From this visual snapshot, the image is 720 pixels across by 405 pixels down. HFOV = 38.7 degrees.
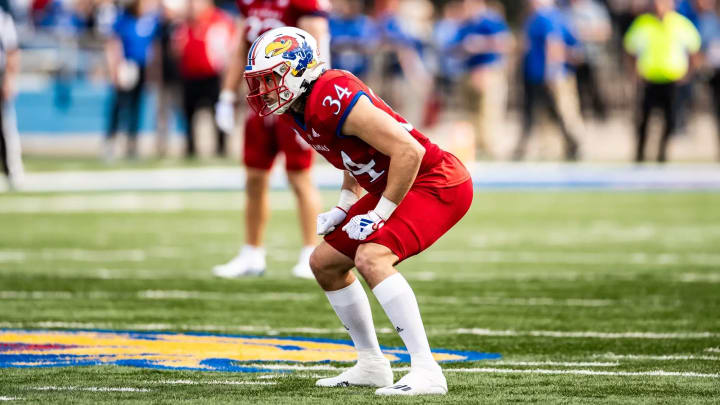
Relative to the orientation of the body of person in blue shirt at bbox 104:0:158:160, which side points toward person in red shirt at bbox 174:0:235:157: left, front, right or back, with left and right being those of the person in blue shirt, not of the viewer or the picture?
left

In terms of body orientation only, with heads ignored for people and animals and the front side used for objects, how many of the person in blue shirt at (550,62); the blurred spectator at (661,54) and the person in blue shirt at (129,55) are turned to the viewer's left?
1

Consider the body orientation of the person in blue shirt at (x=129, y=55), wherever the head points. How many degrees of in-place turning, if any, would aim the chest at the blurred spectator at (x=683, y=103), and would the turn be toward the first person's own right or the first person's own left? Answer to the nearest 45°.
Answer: approximately 90° to the first person's own left

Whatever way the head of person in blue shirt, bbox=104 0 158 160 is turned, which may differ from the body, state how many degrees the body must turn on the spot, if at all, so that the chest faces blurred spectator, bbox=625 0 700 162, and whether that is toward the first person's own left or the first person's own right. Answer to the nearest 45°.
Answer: approximately 90° to the first person's own left

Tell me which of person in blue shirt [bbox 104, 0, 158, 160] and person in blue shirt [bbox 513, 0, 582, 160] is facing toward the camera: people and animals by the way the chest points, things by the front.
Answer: person in blue shirt [bbox 104, 0, 158, 160]

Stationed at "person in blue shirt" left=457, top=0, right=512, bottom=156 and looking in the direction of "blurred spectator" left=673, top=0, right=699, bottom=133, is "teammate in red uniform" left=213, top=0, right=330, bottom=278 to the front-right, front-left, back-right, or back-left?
back-right

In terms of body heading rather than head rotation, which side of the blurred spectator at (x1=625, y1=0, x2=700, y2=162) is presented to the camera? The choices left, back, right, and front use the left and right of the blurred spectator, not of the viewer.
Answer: front

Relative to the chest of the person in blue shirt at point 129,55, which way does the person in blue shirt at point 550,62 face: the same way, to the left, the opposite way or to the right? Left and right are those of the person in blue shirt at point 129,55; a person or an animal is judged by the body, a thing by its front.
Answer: to the right

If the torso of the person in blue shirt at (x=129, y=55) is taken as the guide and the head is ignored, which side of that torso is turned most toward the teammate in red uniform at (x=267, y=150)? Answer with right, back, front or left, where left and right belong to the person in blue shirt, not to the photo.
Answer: front

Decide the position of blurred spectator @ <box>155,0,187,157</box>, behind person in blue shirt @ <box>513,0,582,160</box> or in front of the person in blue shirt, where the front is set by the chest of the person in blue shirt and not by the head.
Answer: in front

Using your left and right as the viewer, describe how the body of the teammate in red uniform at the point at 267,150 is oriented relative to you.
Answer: facing the viewer and to the left of the viewer

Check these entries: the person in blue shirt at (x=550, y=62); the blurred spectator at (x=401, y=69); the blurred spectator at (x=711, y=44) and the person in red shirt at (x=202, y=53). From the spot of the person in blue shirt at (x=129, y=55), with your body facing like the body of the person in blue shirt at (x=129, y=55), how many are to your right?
0

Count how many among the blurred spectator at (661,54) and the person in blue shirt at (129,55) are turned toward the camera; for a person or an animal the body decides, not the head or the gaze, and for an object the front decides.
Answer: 2
